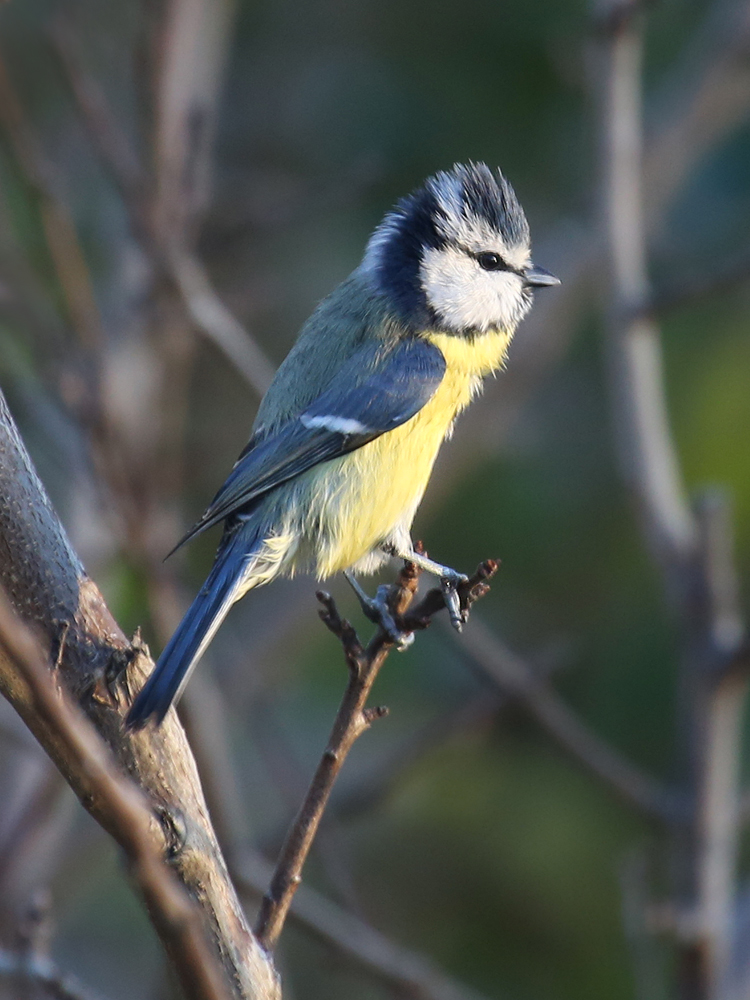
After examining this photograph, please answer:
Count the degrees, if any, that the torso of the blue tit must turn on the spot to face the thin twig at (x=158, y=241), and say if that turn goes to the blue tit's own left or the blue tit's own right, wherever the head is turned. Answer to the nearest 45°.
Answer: approximately 135° to the blue tit's own left

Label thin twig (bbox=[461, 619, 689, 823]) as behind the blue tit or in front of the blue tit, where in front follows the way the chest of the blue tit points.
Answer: in front

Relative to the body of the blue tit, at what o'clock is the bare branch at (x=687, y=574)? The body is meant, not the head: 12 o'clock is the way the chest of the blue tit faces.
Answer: The bare branch is roughly at 11 o'clock from the blue tit.

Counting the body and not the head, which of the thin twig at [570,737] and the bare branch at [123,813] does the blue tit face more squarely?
the thin twig

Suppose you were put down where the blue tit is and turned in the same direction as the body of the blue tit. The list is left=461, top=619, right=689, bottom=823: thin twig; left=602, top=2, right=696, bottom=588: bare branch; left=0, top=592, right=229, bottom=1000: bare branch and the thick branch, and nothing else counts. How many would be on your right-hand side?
2

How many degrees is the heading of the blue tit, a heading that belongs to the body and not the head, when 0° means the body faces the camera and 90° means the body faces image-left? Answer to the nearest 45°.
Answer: approximately 270°

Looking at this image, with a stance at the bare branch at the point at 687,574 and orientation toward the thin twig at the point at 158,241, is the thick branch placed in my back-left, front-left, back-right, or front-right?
front-left
